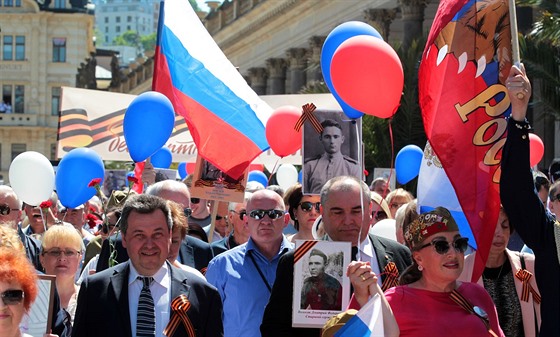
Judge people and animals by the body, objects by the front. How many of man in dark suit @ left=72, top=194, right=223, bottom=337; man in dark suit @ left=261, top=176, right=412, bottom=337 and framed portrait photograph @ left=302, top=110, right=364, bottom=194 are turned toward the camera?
3

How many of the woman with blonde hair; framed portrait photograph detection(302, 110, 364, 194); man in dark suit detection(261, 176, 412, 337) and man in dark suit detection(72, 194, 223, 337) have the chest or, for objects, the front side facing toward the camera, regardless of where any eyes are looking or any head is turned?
4

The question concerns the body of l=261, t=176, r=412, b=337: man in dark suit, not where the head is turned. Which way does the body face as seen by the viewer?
toward the camera

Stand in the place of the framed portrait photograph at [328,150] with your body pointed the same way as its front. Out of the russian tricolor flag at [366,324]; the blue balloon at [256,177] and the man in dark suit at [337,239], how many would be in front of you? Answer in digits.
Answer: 2

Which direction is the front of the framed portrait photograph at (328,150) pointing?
toward the camera

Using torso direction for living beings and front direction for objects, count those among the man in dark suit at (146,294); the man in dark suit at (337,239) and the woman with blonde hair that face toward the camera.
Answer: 3

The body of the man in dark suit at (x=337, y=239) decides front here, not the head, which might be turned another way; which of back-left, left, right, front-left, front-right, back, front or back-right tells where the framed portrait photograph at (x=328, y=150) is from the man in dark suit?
back

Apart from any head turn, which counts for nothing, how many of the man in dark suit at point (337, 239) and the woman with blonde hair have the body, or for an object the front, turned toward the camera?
2

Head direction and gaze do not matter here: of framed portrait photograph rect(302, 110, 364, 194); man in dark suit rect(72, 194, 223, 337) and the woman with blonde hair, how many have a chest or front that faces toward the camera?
3

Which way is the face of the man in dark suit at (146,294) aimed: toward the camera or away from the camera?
toward the camera

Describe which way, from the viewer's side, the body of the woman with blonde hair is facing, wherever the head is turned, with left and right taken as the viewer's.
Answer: facing the viewer
